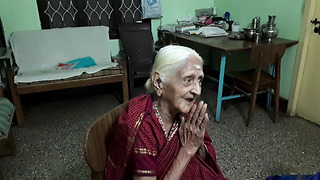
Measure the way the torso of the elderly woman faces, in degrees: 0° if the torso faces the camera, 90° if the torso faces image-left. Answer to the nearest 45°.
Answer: approximately 315°

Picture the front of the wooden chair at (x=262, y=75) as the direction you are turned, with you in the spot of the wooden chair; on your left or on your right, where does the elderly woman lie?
on your left

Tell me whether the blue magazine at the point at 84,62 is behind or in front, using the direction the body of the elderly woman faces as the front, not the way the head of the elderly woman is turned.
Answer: behind
